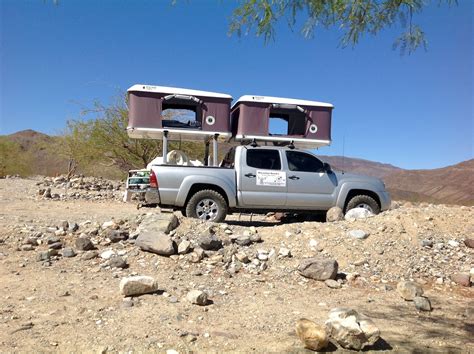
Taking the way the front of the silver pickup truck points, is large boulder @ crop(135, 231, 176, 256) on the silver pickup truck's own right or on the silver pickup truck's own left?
on the silver pickup truck's own right

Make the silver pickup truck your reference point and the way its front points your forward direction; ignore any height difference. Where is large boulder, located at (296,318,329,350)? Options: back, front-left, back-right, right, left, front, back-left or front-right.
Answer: right

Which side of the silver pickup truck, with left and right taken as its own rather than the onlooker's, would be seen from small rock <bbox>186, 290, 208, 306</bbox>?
right

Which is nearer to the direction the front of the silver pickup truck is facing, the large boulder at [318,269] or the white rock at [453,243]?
the white rock

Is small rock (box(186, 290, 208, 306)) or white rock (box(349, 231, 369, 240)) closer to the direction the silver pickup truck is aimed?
the white rock

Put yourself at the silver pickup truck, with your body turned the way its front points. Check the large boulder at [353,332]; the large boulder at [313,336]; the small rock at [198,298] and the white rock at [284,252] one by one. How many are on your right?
4

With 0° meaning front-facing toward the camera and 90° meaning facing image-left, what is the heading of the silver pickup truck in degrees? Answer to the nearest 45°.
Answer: approximately 270°

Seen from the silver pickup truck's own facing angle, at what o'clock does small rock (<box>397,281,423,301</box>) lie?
The small rock is roughly at 2 o'clock from the silver pickup truck.

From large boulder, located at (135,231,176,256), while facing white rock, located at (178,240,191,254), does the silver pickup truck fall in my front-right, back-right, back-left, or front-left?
front-left

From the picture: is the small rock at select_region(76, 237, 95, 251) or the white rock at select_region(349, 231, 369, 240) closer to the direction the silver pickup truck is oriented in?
the white rock
